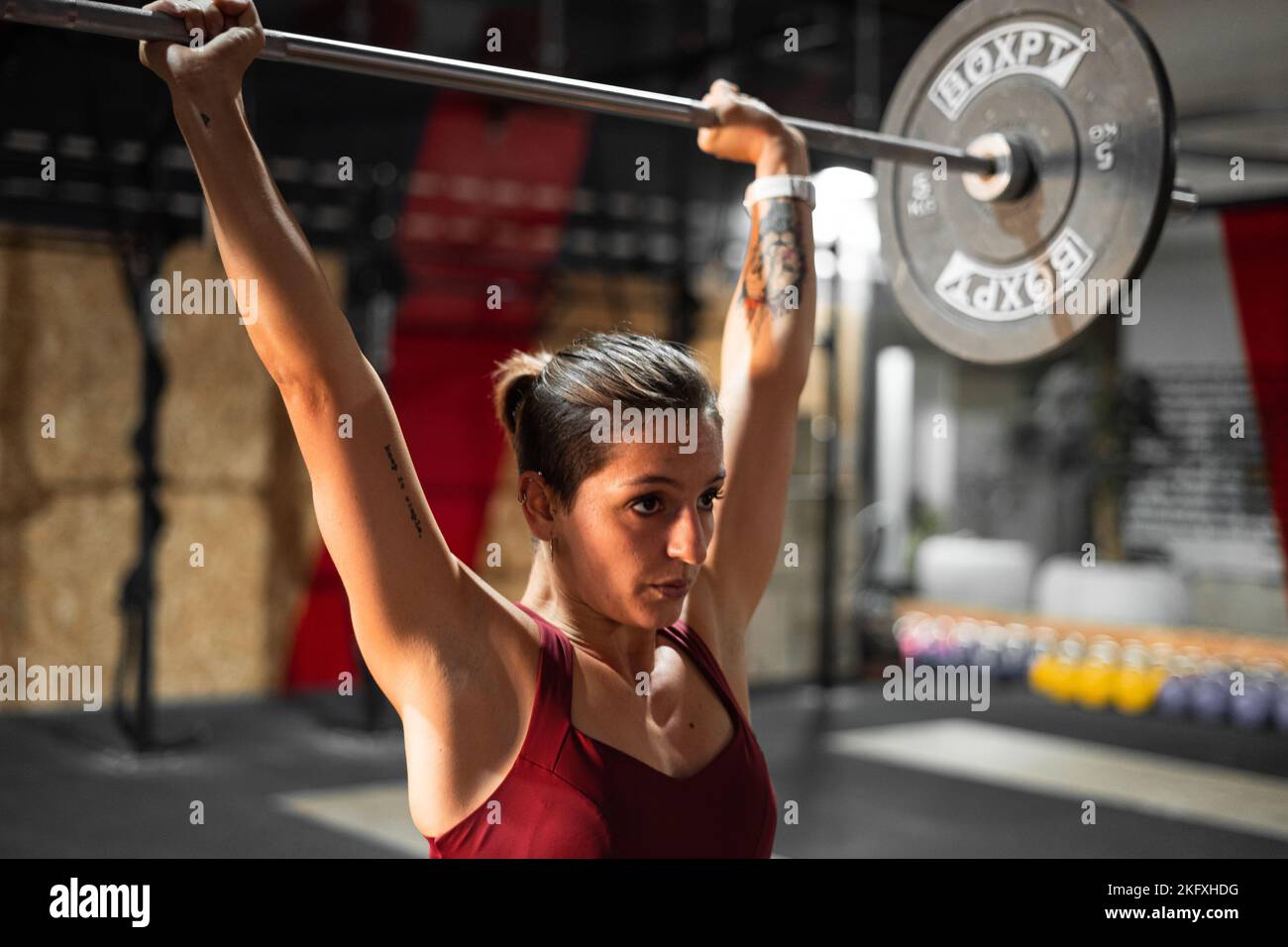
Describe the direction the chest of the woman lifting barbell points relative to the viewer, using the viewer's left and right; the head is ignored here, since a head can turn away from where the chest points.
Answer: facing the viewer and to the right of the viewer

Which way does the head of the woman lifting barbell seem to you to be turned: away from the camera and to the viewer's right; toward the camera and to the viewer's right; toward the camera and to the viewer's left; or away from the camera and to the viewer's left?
toward the camera and to the viewer's right
